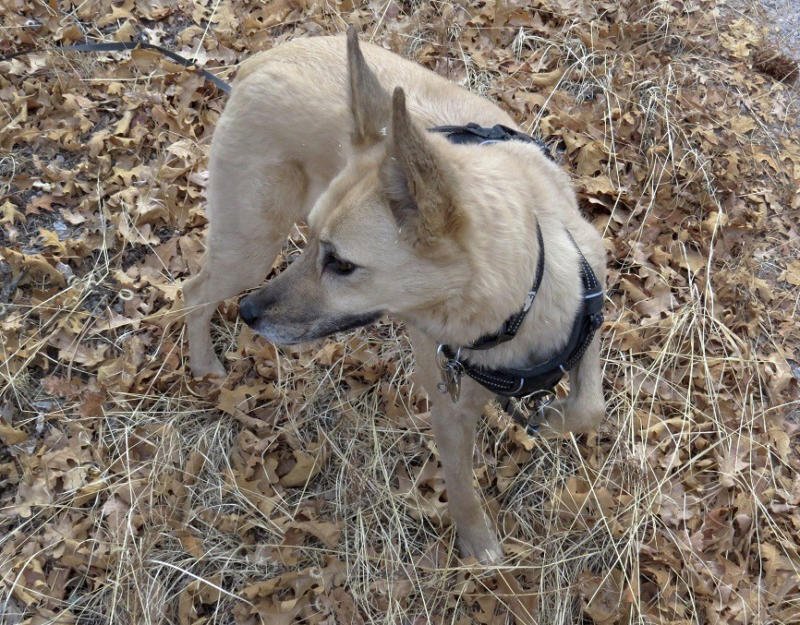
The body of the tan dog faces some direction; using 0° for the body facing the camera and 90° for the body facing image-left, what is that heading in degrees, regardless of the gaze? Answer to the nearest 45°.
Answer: approximately 315°
